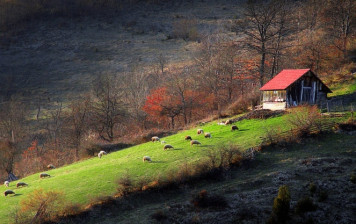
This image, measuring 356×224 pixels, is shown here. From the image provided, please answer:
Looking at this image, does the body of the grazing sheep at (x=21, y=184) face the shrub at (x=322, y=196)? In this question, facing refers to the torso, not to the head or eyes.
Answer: no

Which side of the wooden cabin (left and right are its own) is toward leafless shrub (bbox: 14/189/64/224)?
right

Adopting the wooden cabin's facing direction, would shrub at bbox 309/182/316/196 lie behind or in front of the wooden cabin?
in front

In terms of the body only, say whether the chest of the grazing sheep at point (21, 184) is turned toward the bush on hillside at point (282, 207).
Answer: no

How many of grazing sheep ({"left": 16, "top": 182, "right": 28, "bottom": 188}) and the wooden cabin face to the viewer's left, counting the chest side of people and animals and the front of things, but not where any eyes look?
1

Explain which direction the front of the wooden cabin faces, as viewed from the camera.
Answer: facing the viewer and to the right of the viewer

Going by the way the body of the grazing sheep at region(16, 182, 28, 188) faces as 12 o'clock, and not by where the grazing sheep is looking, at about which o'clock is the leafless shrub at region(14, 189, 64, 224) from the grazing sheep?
The leafless shrub is roughly at 9 o'clock from the grazing sheep.
